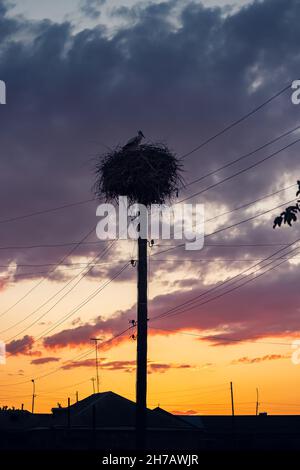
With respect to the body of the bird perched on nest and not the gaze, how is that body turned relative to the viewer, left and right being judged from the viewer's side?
facing to the right of the viewer
